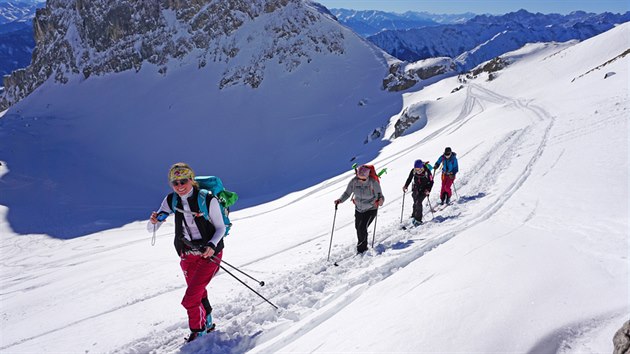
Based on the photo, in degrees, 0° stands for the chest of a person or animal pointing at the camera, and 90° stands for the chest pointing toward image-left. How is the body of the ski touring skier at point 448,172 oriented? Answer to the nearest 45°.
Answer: approximately 0°

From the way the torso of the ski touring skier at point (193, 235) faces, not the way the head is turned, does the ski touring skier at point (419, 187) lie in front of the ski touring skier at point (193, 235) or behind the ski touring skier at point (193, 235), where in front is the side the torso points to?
behind

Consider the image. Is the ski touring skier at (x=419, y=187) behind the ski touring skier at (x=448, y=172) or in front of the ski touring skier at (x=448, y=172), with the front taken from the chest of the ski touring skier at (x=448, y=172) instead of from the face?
in front

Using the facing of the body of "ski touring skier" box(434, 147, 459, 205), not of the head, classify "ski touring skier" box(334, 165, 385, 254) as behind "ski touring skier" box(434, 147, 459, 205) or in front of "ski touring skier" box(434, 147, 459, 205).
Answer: in front

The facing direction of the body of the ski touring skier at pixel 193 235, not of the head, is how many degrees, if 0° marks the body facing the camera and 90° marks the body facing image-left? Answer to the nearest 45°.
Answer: approximately 45°

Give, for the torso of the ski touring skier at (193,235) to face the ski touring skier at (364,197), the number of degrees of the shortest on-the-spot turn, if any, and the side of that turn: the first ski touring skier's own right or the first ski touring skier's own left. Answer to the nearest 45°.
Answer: approximately 180°
